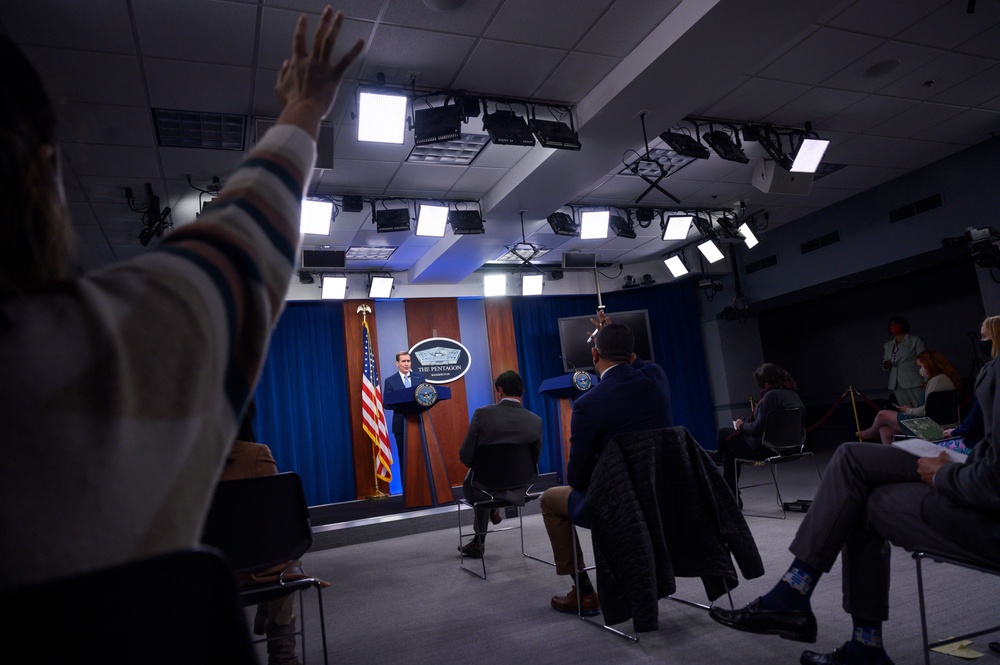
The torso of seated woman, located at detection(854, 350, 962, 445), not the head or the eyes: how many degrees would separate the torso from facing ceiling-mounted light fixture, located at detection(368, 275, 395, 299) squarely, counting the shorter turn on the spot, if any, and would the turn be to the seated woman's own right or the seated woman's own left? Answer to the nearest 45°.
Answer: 0° — they already face it

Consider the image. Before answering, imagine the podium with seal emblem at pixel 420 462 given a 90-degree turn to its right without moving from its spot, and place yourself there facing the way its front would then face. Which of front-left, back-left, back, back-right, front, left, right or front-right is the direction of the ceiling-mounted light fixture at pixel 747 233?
back-left

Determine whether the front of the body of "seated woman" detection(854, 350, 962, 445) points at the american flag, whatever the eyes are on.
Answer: yes

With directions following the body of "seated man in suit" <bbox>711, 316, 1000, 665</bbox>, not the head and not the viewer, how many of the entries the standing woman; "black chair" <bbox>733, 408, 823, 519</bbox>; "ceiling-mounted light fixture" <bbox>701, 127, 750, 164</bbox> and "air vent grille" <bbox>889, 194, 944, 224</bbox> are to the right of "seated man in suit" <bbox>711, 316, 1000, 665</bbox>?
4

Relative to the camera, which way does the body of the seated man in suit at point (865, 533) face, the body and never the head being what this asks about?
to the viewer's left

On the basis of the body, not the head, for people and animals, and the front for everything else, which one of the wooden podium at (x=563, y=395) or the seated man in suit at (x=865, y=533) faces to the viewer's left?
the seated man in suit

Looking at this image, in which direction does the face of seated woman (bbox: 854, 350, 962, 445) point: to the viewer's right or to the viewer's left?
to the viewer's left

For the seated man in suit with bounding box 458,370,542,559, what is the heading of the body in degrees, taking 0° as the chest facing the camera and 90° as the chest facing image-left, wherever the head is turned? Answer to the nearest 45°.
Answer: approximately 135°

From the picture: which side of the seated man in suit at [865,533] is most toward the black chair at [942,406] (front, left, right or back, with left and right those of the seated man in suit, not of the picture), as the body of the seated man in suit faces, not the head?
right

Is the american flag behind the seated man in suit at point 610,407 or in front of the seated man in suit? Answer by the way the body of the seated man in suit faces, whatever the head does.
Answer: in front

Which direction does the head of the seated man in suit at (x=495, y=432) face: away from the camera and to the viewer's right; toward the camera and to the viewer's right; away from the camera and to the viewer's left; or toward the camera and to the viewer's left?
away from the camera and to the viewer's left

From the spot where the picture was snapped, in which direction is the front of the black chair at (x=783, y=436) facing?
facing away from the viewer and to the left of the viewer

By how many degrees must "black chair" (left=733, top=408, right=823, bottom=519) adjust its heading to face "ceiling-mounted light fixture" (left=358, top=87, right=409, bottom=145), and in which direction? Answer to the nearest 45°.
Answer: approximately 90° to its left

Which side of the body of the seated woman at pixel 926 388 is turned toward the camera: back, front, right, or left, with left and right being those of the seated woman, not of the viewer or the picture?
left
